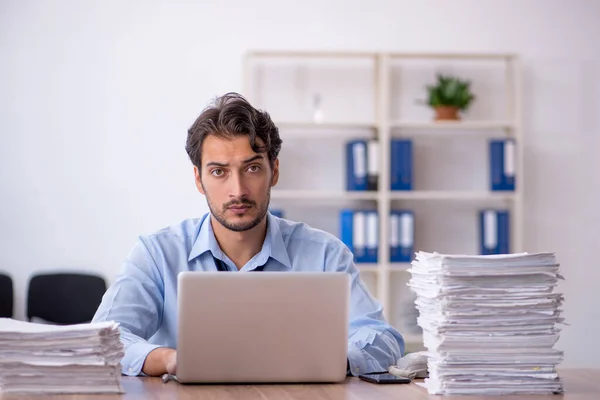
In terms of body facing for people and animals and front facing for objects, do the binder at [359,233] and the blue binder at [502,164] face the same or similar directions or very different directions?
same or similar directions

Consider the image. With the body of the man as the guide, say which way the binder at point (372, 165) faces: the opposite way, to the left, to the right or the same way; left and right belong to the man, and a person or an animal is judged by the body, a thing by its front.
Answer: the same way

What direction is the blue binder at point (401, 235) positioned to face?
toward the camera

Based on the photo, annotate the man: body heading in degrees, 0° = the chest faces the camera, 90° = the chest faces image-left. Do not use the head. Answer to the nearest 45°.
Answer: approximately 0°

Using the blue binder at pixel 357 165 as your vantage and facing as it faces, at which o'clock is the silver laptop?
The silver laptop is roughly at 12 o'clock from the blue binder.

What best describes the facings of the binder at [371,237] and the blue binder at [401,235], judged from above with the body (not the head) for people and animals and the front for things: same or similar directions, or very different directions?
same or similar directions

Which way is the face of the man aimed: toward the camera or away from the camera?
toward the camera

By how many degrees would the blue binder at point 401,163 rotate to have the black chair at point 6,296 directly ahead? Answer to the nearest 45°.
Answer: approximately 90° to its right

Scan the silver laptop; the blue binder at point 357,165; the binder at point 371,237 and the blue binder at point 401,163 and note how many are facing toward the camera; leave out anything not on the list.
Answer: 3

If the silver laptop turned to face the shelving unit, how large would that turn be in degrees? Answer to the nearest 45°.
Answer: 0° — it already faces it

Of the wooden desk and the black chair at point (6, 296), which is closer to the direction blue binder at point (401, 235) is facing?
the wooden desk

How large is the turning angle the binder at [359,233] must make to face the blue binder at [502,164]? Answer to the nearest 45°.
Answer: approximately 90° to its left

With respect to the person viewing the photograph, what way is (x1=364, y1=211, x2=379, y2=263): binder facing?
facing the viewer

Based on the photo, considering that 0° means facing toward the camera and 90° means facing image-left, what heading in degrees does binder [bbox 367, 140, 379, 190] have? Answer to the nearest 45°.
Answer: approximately 0°

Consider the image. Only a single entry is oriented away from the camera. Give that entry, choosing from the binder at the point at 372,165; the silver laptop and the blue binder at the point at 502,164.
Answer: the silver laptop

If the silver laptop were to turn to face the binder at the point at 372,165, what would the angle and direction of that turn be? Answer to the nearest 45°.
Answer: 0° — it already faces it
